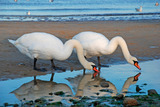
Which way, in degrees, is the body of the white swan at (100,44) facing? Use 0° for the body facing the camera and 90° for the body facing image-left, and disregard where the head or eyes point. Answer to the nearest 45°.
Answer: approximately 270°

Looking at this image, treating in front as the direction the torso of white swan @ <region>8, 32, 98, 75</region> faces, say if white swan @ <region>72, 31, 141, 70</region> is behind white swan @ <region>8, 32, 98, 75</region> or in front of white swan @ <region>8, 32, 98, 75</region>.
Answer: in front

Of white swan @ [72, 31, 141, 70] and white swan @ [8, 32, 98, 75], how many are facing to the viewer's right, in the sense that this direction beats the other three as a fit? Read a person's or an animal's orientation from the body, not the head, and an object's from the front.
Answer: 2

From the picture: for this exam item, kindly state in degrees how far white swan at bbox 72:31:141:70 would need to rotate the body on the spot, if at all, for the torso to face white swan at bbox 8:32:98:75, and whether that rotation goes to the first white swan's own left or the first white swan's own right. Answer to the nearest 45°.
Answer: approximately 135° to the first white swan's own right

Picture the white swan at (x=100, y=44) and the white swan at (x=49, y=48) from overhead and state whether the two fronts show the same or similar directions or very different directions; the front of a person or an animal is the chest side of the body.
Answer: same or similar directions

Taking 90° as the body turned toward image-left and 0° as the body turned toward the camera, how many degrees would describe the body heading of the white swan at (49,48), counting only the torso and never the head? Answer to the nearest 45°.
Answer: approximately 270°
